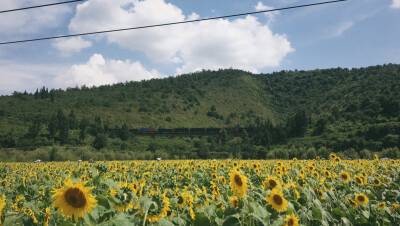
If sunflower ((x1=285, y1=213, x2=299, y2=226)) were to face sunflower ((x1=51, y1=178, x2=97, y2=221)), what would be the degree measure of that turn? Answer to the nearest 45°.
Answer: approximately 45° to its right

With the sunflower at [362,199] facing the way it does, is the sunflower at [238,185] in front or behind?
in front

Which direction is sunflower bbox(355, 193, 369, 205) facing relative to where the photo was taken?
toward the camera

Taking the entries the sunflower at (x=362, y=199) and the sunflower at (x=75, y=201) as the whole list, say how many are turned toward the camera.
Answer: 2

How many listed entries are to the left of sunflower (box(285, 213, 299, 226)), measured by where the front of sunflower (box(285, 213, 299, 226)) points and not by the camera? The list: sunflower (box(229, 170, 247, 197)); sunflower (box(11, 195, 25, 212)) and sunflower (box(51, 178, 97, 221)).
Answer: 0

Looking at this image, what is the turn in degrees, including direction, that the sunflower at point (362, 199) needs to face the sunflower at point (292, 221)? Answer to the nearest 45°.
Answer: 0° — it already faces it

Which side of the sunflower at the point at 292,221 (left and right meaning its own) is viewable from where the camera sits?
front

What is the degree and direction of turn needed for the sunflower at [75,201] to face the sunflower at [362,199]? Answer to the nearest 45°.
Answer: approximately 90° to its left

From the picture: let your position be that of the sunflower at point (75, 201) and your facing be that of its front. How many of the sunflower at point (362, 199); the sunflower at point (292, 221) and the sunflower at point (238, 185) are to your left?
3

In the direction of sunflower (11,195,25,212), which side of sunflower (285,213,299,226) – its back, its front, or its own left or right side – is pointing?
right

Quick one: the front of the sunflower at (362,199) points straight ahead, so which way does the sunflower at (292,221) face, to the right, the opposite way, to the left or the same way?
the same way

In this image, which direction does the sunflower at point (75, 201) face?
toward the camera

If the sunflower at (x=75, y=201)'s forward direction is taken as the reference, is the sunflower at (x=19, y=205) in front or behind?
behind

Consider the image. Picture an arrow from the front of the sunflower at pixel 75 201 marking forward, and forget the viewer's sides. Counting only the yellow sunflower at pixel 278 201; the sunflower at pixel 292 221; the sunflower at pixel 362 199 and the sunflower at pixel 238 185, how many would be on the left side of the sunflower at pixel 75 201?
4
